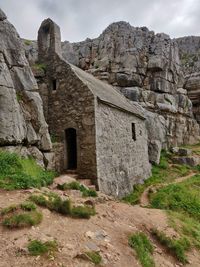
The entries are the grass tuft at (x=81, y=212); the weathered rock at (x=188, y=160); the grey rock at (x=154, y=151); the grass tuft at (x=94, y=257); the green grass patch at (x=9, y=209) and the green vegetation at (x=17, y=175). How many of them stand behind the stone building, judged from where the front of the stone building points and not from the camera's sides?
2

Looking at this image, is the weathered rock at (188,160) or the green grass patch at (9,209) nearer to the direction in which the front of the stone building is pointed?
the green grass patch

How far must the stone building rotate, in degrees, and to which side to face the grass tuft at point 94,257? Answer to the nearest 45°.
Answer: approximately 45° to its left

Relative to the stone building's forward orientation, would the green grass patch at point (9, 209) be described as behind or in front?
in front

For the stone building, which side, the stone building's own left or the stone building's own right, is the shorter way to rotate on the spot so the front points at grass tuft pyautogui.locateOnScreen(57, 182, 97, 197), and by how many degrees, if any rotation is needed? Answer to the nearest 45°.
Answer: approximately 45° to the stone building's own left

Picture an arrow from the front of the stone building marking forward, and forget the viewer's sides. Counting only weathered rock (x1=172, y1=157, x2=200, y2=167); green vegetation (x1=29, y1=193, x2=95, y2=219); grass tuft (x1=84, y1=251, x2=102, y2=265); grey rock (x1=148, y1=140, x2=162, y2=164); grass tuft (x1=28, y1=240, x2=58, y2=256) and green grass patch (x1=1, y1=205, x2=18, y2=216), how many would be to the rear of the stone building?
2

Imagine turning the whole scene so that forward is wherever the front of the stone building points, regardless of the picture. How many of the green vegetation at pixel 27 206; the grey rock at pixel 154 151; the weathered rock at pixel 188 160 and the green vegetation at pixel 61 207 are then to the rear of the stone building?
2

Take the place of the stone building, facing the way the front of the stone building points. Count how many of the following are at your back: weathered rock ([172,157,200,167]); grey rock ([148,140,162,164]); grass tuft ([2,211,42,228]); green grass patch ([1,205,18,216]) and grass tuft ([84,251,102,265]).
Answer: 2

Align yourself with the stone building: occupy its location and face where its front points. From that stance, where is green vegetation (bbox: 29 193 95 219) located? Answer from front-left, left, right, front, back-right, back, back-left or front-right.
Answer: front-left

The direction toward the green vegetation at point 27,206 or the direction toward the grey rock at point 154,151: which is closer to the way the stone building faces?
the green vegetation

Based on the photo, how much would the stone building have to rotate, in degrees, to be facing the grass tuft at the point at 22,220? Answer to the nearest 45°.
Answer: approximately 45° to its left

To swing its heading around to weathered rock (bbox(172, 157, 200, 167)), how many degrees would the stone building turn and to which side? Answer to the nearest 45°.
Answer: approximately 180°

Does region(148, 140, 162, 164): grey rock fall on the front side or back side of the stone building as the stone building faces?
on the back side

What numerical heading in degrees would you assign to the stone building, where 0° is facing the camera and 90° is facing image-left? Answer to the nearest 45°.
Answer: approximately 45°

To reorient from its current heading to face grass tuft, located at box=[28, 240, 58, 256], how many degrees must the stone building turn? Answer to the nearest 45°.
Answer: approximately 45° to its left
